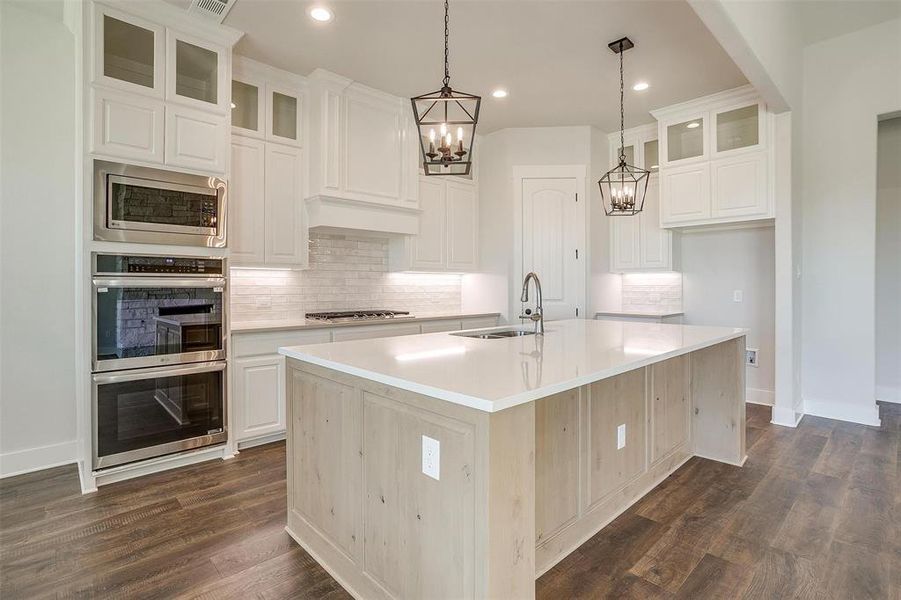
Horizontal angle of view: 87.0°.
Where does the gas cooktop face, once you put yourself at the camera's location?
facing the viewer and to the right of the viewer

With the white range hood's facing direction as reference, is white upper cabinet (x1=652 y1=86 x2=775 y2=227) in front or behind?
in front

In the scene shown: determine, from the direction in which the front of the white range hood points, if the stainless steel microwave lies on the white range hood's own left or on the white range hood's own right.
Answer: on the white range hood's own right

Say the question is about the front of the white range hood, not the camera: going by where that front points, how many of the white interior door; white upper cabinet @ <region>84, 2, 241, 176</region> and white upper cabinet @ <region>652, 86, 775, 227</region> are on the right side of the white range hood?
1

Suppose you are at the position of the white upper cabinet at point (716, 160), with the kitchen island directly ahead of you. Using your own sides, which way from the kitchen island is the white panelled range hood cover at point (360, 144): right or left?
right

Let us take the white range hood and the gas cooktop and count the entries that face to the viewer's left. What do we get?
0

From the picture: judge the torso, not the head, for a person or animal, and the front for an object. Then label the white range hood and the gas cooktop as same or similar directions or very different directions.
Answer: same or similar directions

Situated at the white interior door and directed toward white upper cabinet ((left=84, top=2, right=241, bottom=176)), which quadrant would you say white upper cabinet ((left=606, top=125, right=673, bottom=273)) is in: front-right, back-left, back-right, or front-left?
back-left

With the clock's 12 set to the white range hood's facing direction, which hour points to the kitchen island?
The kitchen island is roughly at 1 o'clock from the white range hood.

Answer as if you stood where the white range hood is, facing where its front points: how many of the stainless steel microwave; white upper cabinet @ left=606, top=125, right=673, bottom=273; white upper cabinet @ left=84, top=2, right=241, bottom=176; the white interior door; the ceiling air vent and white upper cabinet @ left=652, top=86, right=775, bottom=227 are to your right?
3

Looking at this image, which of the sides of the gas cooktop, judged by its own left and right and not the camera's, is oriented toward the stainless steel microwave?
right

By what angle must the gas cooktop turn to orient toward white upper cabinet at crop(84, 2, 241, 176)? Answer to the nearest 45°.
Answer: approximately 90° to its right

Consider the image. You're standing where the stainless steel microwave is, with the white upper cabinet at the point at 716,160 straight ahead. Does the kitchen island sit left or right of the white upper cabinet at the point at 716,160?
right

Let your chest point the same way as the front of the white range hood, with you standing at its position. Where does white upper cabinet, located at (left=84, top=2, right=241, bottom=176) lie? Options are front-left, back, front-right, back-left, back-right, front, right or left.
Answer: right
